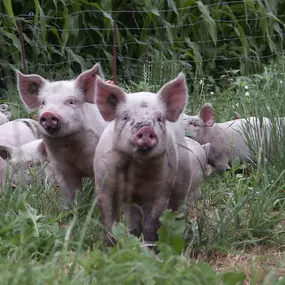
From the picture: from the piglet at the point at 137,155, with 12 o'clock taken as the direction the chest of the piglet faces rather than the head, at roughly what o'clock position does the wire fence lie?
The wire fence is roughly at 6 o'clock from the piglet.

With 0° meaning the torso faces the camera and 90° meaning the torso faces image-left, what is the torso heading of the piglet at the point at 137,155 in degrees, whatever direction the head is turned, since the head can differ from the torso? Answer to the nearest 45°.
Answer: approximately 0°

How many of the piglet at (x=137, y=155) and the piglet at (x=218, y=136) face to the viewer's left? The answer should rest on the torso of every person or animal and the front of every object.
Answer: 1

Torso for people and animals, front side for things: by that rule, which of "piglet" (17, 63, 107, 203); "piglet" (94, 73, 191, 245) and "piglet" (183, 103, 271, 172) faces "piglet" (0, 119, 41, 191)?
"piglet" (183, 103, 271, 172)

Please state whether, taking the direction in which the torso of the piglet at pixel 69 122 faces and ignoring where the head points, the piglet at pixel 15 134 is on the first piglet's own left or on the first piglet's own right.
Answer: on the first piglet's own right

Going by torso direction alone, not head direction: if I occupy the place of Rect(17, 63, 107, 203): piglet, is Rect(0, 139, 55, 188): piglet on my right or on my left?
on my right

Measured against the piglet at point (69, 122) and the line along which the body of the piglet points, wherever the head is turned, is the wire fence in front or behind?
behind

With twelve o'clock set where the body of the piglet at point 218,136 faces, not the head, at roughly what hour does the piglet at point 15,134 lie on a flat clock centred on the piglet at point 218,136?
the piglet at point 15,134 is roughly at 12 o'clock from the piglet at point 218,136.

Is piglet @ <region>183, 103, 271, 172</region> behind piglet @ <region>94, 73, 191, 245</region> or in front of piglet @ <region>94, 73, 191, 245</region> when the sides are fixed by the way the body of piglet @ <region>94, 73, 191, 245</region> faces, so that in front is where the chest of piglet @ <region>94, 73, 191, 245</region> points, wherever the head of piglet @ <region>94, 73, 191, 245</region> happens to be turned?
behind

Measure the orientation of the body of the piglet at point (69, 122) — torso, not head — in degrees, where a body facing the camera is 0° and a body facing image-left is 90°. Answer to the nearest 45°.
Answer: approximately 45°

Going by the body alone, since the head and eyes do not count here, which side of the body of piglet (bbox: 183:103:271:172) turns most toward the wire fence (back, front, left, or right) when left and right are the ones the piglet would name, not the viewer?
right

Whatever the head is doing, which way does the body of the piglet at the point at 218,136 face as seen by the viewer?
to the viewer's left

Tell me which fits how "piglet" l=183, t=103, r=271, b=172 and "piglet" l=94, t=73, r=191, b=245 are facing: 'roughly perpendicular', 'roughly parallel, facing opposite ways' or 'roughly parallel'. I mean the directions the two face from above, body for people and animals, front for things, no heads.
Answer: roughly perpendicular
